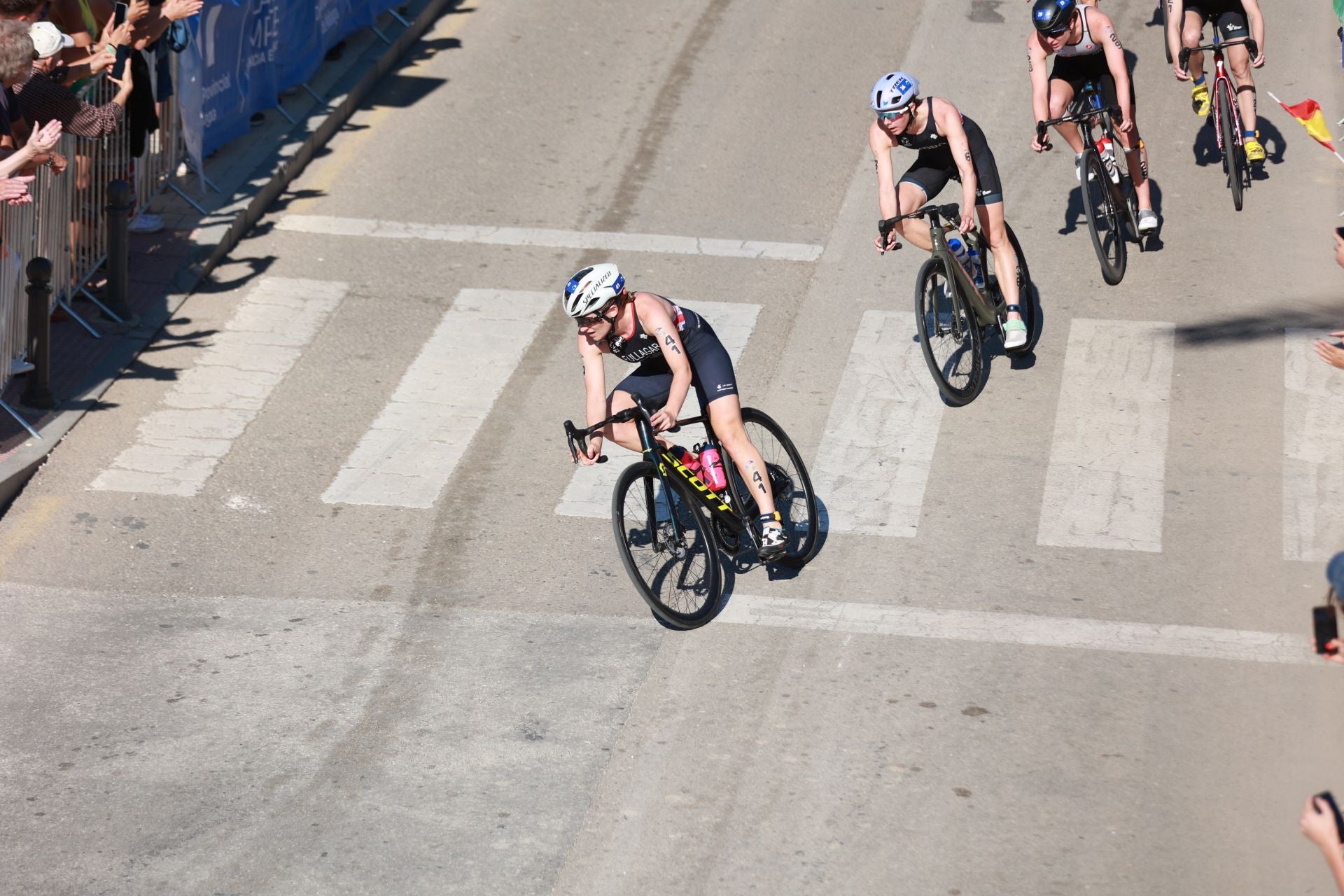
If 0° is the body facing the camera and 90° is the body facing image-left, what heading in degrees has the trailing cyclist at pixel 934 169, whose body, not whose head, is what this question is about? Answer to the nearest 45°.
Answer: approximately 45°

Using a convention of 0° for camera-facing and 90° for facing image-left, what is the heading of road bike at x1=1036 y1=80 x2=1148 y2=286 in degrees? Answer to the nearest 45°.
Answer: approximately 0°

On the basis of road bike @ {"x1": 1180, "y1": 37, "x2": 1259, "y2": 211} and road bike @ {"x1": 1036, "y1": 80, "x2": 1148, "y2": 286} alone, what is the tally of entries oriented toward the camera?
2

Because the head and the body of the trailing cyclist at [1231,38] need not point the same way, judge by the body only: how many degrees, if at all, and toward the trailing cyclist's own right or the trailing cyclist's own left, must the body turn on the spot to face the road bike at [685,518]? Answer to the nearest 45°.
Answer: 0° — they already face it

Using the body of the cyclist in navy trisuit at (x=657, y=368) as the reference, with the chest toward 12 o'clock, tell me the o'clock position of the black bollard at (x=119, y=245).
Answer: The black bollard is roughly at 3 o'clock from the cyclist in navy trisuit.

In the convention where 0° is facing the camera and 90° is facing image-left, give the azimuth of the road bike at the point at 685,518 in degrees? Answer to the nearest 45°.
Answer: approximately 45°

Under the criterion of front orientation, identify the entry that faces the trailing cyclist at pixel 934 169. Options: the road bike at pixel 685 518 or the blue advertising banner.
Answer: the blue advertising banner

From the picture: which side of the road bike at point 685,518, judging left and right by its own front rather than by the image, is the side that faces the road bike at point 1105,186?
back

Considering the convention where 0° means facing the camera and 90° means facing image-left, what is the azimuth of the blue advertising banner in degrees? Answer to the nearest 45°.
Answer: approximately 315°
